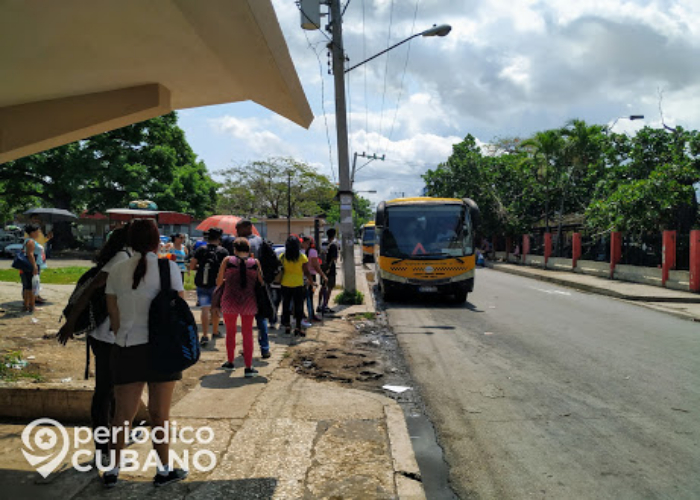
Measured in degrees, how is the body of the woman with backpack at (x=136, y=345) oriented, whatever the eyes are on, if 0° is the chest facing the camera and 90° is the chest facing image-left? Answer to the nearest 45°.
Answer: approximately 180°

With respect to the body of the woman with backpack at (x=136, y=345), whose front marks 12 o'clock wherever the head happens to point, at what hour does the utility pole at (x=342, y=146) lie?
The utility pole is roughly at 1 o'clock from the woman with backpack.

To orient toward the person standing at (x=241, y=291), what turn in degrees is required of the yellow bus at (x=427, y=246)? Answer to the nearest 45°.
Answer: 0° — it already faces them

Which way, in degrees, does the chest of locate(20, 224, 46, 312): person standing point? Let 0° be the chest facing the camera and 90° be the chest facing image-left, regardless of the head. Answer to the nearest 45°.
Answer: approximately 270°

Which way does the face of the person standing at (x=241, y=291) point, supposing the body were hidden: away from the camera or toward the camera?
away from the camera

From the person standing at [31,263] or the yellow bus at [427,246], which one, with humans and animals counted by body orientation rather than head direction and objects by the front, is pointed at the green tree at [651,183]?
the person standing

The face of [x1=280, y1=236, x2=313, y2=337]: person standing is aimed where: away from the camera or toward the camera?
away from the camera

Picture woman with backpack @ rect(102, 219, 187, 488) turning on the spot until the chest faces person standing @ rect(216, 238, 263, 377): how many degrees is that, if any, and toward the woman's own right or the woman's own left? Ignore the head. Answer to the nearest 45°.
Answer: approximately 45° to the woman's own right

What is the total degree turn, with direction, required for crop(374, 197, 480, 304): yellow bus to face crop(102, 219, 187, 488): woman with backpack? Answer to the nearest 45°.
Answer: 0° — it already faces them

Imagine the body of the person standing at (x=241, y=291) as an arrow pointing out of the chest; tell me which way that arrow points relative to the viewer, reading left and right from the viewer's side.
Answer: facing away from the viewer

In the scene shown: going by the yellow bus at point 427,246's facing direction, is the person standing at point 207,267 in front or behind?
in front

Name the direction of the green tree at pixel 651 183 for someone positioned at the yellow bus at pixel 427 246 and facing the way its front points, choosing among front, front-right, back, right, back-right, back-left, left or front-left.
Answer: back-left

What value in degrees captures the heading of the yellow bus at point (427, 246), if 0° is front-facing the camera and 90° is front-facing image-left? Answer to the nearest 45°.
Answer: approximately 0°

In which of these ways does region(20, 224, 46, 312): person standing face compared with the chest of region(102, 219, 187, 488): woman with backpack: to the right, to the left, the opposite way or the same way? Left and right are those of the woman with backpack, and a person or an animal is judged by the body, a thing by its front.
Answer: to the right

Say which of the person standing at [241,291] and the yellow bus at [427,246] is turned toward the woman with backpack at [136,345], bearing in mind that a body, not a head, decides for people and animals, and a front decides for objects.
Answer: the yellow bus
